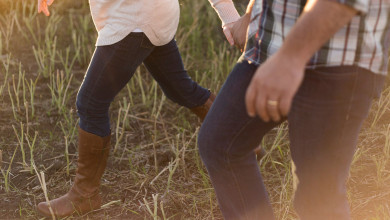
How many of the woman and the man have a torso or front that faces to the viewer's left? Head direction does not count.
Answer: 2

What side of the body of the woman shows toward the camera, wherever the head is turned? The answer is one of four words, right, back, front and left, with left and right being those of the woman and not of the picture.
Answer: left

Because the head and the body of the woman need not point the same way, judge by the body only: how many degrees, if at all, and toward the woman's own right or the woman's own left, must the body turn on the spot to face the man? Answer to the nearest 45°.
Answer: approximately 135° to the woman's own left

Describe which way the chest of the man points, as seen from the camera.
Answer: to the viewer's left

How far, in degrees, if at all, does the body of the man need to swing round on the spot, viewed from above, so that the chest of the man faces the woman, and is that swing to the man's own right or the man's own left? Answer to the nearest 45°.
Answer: approximately 45° to the man's own right
